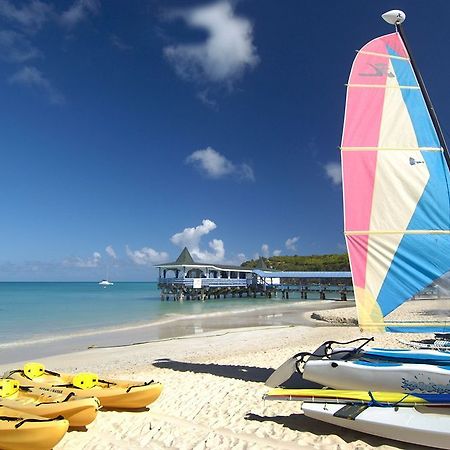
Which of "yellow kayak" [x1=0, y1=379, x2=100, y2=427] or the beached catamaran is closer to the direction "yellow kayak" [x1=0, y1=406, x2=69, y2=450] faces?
the beached catamaran

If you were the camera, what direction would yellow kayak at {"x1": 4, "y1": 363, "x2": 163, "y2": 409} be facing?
facing the viewer and to the right of the viewer

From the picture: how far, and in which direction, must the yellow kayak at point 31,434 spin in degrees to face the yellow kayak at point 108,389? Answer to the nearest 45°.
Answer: approximately 90° to its left
